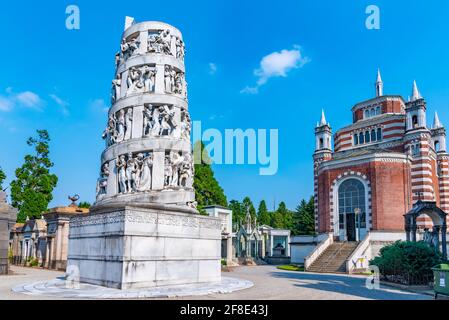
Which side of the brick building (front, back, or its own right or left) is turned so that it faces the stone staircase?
front

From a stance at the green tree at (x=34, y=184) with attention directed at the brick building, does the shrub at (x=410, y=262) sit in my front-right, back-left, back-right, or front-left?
front-right

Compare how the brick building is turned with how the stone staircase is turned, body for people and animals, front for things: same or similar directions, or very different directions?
same or similar directions

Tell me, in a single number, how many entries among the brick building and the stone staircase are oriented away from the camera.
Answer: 0

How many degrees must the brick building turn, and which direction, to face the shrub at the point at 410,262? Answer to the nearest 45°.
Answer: approximately 45° to its left

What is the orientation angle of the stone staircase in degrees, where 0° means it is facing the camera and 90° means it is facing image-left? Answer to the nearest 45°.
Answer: approximately 45°

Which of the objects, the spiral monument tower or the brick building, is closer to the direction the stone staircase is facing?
the spiral monument tower

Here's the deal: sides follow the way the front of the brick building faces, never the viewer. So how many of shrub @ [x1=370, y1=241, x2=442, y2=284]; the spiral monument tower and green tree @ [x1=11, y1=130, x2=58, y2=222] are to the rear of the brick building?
0

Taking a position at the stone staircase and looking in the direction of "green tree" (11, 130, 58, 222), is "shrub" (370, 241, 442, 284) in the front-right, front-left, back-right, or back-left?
back-left

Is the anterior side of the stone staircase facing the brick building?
no

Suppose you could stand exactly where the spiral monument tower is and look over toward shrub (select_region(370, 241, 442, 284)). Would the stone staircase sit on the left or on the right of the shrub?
left

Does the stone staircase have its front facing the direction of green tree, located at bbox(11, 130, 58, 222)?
no

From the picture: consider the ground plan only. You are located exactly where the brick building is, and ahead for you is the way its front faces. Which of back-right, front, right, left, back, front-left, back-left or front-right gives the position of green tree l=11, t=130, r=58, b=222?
front-right

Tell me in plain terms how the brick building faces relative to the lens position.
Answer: facing the viewer and to the left of the viewer

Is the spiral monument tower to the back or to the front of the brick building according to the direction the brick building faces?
to the front
